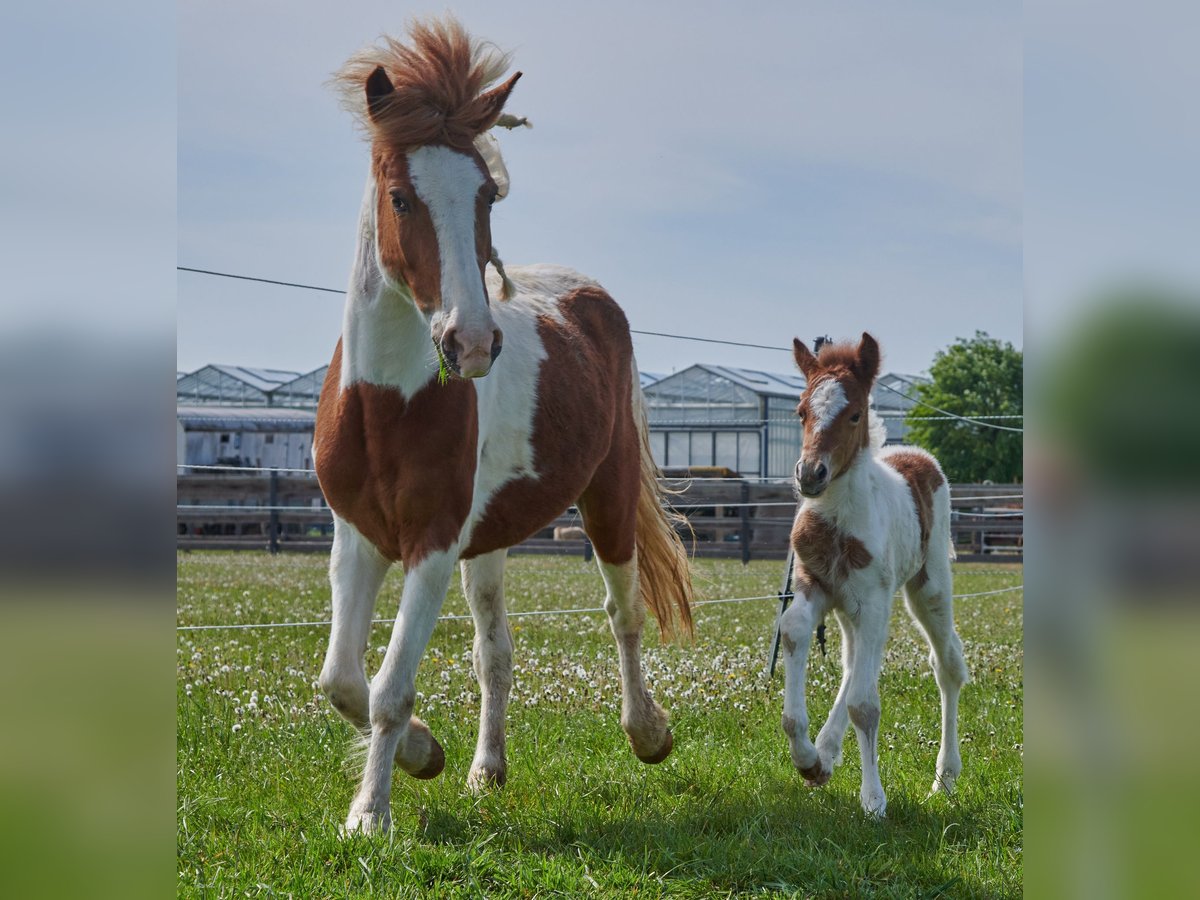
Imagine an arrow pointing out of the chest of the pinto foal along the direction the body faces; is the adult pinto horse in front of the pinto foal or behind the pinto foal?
in front

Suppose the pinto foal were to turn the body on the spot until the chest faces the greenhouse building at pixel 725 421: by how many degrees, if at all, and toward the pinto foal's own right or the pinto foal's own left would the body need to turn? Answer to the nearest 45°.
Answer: approximately 135° to the pinto foal's own right

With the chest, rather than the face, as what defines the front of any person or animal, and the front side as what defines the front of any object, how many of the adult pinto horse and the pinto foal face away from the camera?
0

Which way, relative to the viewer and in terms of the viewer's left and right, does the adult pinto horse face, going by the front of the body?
facing the viewer and to the left of the viewer

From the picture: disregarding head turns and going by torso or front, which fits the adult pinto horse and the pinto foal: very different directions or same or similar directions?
same or similar directions
